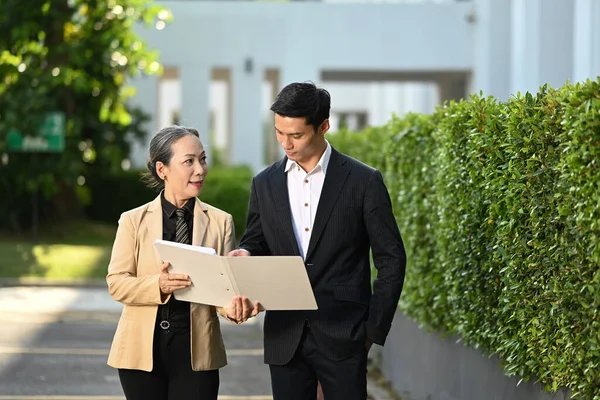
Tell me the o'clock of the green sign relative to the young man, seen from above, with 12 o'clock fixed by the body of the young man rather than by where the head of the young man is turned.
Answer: The green sign is roughly at 4 o'clock from the young man.

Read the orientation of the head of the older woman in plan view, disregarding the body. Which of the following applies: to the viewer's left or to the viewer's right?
to the viewer's right

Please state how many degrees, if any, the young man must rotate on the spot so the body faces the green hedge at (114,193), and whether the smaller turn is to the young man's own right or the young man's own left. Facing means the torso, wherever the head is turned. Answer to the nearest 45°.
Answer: approximately 135° to the young man's own right

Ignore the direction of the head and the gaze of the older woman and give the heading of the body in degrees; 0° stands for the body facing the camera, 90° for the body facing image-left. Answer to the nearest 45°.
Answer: approximately 0°

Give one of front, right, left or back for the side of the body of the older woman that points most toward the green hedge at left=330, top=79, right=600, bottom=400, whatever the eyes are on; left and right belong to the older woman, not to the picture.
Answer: left

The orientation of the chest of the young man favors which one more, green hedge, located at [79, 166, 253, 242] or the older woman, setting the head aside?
the older woman

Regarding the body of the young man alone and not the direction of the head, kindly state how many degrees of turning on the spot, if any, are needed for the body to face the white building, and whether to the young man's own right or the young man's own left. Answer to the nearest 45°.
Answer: approximately 135° to the young man's own right

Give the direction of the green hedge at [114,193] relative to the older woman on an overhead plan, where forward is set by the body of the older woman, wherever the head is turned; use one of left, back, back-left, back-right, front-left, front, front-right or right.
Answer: back

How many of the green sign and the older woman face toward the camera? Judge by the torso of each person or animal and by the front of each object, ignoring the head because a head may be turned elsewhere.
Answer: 2

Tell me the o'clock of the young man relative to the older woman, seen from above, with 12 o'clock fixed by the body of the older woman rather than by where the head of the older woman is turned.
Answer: The young man is roughly at 9 o'clock from the older woman.

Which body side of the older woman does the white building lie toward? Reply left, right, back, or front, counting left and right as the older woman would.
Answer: back
